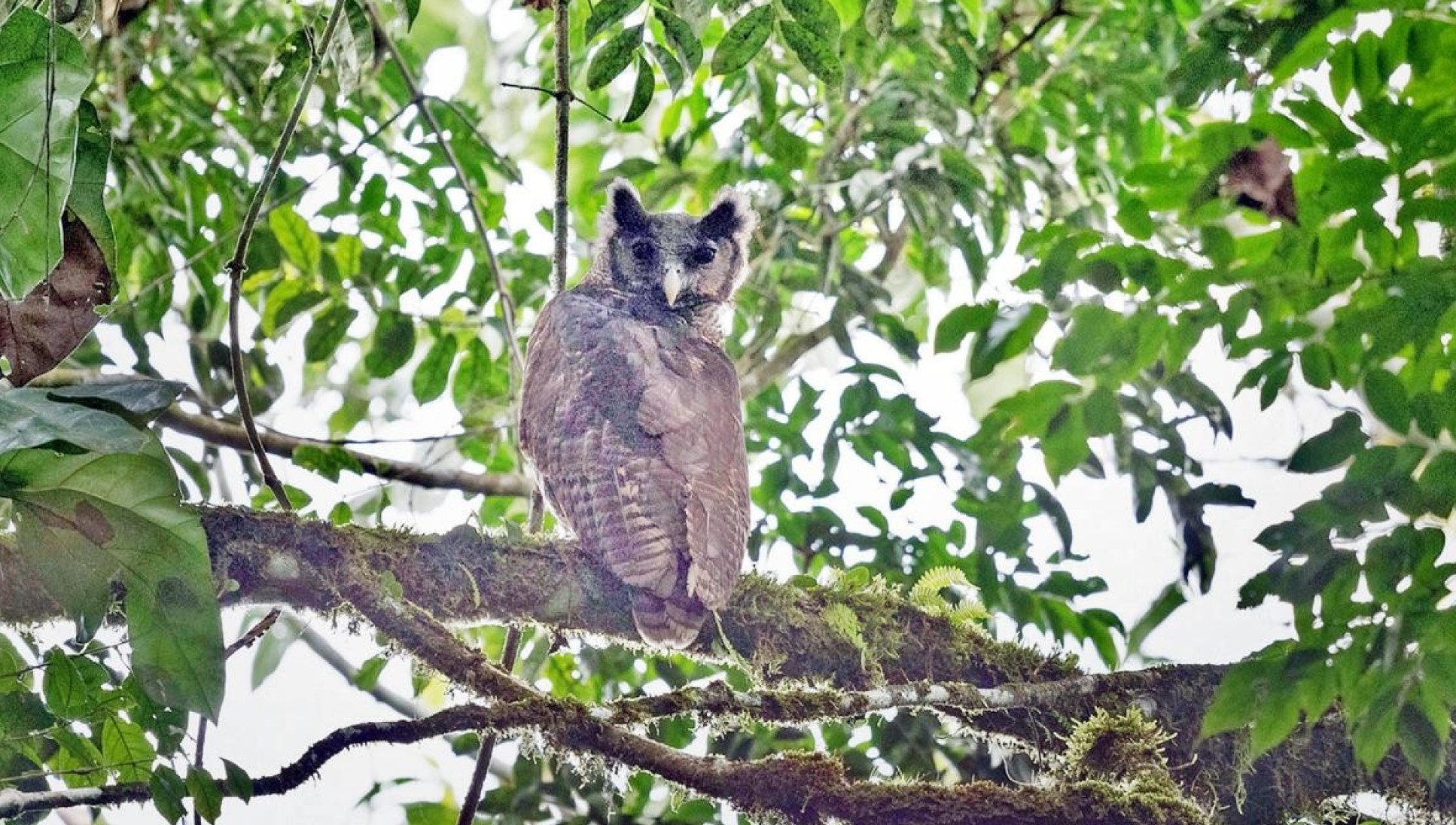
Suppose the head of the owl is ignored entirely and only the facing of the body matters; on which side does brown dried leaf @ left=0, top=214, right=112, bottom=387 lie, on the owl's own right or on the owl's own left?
on the owl's own left

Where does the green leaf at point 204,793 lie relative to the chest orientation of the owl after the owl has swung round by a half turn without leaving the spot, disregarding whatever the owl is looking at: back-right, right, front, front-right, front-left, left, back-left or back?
right

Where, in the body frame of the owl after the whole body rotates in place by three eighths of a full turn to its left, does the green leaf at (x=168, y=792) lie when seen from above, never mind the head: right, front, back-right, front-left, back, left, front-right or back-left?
front-right

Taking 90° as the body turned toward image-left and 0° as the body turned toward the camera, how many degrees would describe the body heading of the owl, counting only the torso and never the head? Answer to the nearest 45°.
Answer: approximately 135°

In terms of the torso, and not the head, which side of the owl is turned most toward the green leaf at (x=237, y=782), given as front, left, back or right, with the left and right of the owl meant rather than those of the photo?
left

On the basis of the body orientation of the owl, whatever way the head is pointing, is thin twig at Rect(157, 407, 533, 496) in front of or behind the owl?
in front
